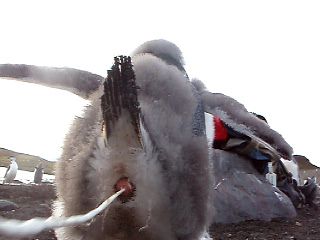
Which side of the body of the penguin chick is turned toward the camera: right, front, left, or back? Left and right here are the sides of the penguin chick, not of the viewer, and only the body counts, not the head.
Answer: back
